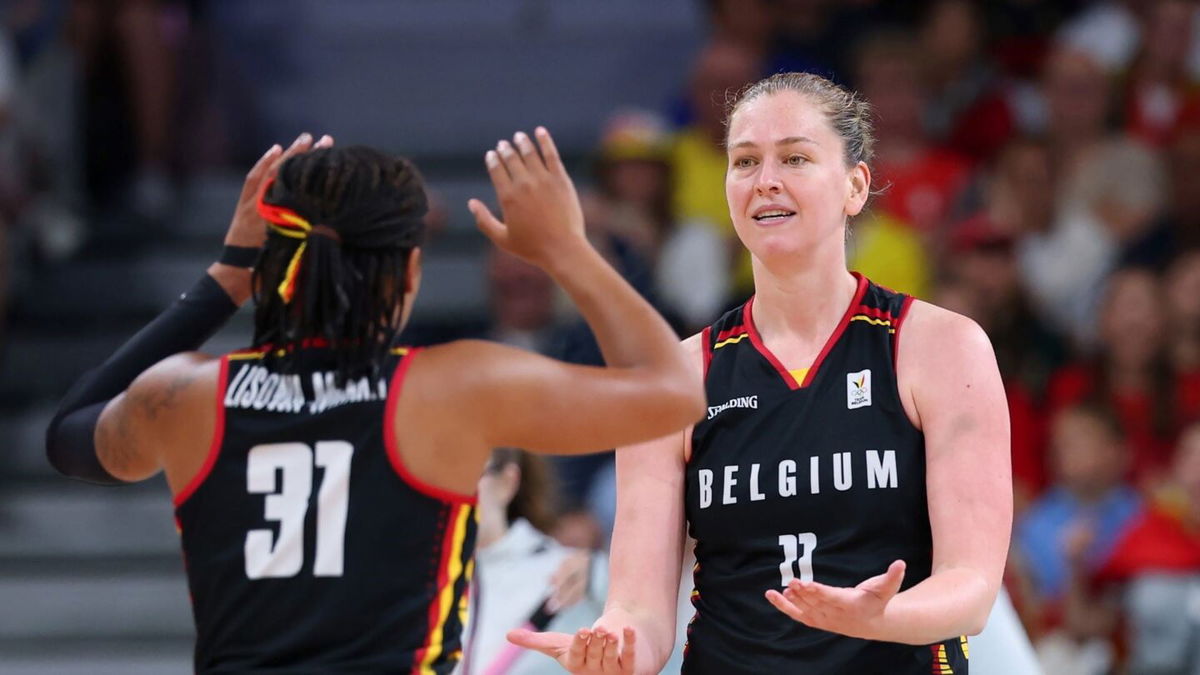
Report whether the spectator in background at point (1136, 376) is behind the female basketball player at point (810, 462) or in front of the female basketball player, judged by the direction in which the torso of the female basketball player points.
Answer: behind

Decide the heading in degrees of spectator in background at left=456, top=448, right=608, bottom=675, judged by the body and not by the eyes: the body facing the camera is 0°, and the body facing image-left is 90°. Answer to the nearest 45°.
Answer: approximately 45°

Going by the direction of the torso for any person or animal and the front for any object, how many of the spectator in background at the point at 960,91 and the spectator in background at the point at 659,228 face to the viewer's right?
0

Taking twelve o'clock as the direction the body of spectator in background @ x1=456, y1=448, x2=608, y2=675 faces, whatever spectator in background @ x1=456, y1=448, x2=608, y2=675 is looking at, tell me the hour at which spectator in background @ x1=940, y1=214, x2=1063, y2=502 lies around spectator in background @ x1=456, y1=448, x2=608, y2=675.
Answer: spectator in background @ x1=940, y1=214, x2=1063, y2=502 is roughly at 6 o'clock from spectator in background @ x1=456, y1=448, x2=608, y2=675.

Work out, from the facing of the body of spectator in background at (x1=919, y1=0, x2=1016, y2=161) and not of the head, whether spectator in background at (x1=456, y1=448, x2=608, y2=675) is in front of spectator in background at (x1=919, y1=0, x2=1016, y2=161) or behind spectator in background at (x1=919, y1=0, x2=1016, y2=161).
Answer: in front

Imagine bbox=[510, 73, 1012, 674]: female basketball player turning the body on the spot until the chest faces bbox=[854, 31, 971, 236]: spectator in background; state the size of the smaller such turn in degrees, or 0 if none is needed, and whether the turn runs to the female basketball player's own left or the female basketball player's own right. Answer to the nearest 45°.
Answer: approximately 135° to the female basketball player's own right

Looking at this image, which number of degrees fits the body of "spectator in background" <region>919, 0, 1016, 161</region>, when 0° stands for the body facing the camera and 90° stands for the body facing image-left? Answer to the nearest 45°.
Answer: approximately 45°

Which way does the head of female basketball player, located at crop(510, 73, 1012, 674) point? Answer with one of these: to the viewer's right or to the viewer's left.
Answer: to the viewer's left

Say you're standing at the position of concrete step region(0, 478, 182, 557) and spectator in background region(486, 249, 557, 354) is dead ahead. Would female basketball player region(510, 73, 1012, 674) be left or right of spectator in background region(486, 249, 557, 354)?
right

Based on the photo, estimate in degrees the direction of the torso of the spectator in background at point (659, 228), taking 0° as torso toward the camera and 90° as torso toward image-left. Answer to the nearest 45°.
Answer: approximately 45°
